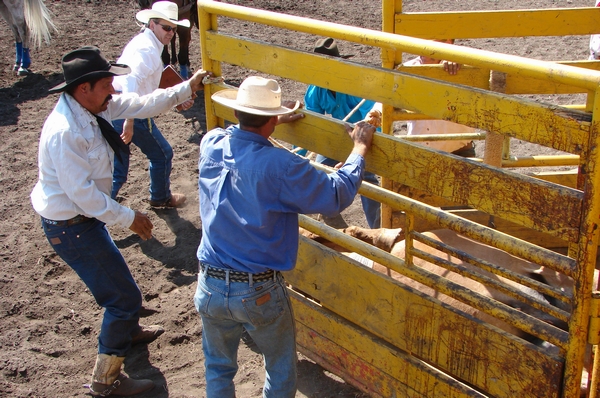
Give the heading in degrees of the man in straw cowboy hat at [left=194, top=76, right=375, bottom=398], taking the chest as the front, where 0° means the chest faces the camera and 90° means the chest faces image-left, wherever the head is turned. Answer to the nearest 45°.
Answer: approximately 225°

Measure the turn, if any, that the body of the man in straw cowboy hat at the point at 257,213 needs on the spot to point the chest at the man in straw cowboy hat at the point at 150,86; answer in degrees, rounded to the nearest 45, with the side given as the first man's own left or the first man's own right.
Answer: approximately 45° to the first man's own left

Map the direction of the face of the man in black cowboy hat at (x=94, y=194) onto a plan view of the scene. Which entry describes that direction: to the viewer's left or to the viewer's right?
to the viewer's right

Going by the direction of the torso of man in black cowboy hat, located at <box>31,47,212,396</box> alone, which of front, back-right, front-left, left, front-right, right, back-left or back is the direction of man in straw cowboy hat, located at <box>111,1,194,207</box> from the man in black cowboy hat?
left

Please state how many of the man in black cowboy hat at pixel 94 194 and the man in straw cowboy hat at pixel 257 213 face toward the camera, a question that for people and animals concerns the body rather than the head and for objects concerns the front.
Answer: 0

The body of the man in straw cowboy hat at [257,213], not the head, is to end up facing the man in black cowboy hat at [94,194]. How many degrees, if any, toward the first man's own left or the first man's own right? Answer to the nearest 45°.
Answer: approximately 90° to the first man's own left

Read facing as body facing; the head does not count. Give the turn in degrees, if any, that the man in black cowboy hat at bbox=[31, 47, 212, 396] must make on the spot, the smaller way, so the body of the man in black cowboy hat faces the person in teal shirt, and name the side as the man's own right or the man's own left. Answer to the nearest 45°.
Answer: approximately 45° to the man's own left

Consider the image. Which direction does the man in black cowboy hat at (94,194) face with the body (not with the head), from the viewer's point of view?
to the viewer's right

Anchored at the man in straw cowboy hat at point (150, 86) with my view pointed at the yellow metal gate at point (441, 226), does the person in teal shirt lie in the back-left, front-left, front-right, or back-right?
front-left
